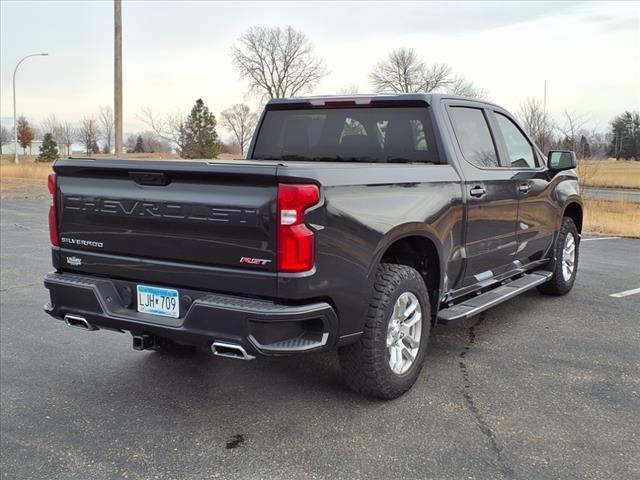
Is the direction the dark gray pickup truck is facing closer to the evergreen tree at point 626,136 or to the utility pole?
the evergreen tree

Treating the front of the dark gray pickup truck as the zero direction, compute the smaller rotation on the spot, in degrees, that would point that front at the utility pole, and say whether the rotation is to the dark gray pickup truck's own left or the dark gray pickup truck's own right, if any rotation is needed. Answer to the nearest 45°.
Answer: approximately 45° to the dark gray pickup truck's own left

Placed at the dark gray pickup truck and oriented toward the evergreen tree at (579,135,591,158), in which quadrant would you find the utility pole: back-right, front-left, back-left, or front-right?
front-left

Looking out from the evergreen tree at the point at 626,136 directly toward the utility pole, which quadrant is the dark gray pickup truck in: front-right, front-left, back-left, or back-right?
front-left

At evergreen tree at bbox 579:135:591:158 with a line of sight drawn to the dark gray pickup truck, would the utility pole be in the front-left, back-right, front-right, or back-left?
front-right

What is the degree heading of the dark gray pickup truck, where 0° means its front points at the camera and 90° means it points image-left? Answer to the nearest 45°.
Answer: approximately 225°

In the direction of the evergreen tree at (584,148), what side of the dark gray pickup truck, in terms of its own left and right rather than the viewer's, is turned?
front

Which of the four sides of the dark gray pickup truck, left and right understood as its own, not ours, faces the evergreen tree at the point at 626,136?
front

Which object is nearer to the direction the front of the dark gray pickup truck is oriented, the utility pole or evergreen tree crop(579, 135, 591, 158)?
the evergreen tree
